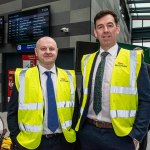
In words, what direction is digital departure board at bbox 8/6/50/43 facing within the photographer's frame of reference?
facing the viewer and to the left of the viewer

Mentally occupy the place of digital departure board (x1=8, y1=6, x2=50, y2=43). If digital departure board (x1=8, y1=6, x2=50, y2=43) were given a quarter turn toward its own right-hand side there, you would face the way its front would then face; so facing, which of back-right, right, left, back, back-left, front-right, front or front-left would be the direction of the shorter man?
back-left

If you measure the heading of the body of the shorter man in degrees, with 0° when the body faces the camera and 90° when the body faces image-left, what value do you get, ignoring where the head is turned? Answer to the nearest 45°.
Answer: approximately 0°
